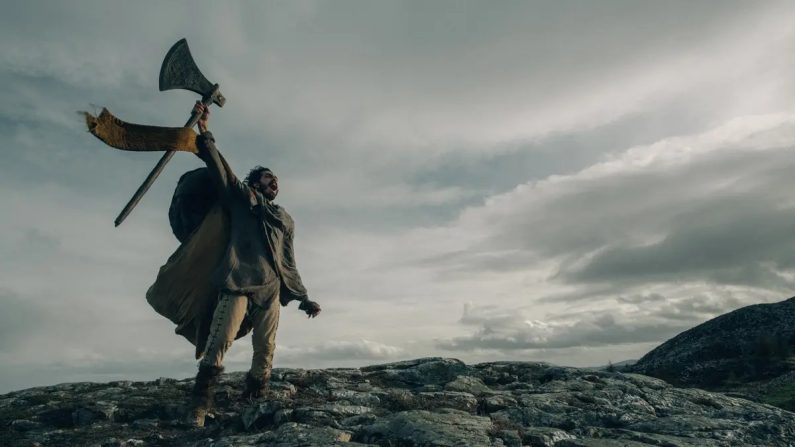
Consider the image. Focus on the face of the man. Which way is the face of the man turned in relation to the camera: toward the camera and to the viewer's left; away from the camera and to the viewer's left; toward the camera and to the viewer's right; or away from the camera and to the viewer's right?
toward the camera and to the viewer's right

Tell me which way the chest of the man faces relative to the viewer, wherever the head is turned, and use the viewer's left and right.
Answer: facing the viewer and to the right of the viewer
